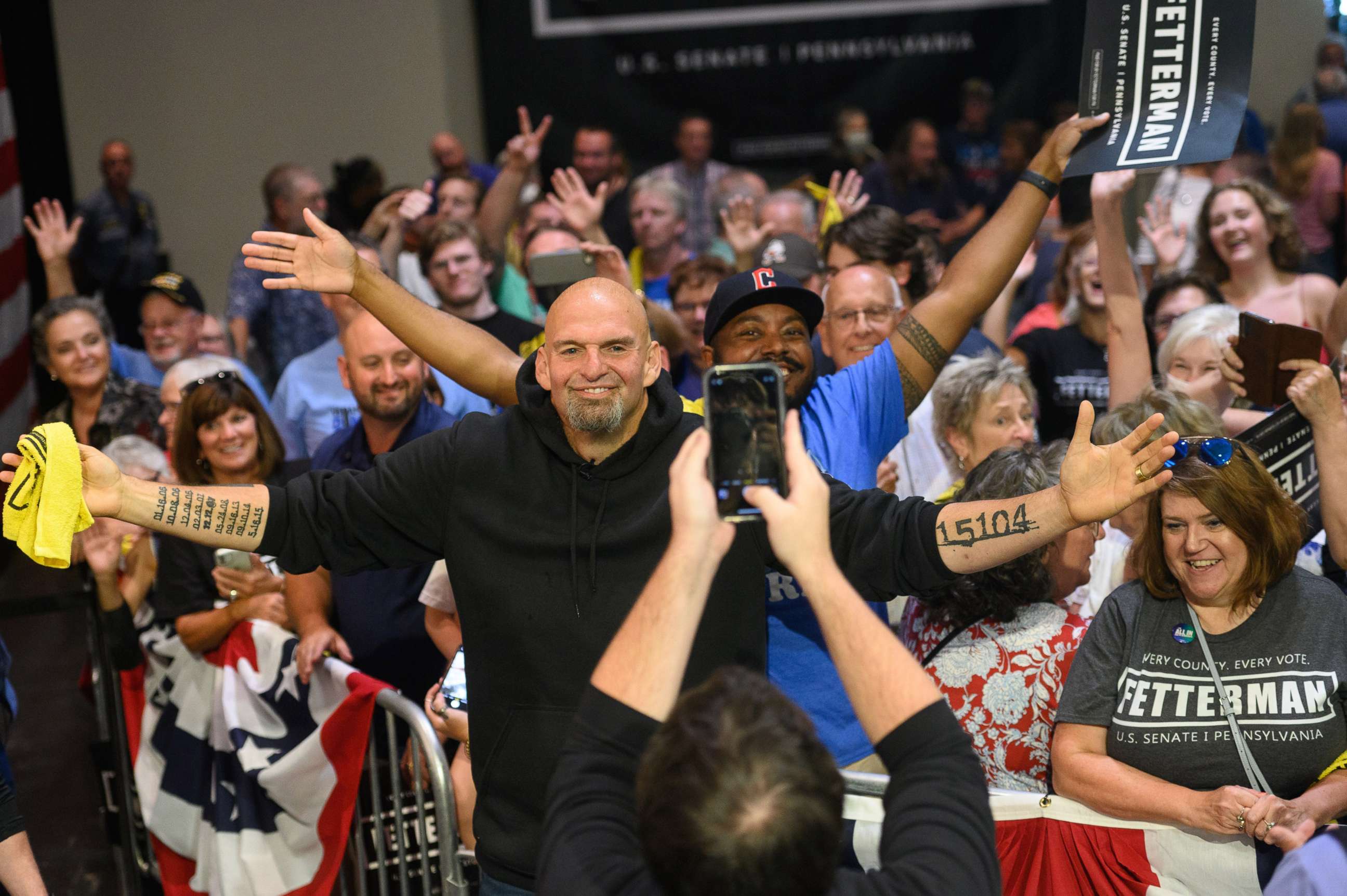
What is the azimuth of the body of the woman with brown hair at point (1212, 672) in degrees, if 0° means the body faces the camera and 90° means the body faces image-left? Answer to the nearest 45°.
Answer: approximately 0°

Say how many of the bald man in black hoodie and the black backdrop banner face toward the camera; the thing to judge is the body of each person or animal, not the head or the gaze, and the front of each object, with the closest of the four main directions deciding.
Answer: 2

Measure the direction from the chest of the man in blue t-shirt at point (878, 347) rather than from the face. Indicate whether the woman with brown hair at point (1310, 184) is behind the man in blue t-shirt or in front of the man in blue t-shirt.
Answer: behind

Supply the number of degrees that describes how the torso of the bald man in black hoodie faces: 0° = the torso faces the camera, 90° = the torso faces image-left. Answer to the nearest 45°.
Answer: approximately 0°
